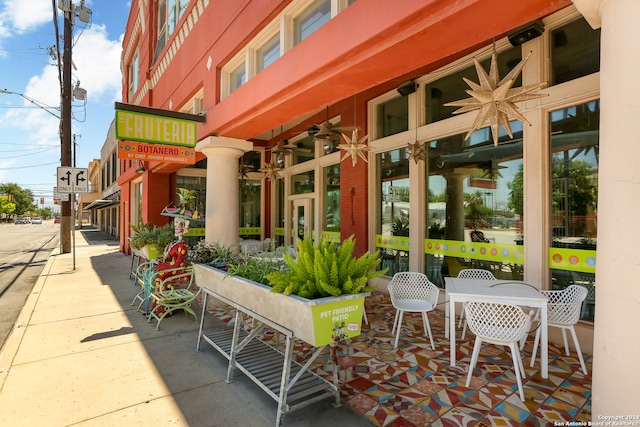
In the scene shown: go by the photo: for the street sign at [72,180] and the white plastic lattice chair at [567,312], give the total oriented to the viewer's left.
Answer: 1

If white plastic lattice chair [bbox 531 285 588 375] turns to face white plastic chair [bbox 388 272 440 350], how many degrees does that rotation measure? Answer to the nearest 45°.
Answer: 0° — it already faces it

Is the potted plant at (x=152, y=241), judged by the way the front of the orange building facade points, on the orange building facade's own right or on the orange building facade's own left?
on the orange building facade's own right

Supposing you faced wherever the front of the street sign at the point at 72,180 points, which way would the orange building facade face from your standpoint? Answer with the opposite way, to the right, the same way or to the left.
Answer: to the right

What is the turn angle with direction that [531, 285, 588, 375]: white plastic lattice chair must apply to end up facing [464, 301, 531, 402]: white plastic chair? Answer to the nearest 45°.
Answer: approximately 45° to its left

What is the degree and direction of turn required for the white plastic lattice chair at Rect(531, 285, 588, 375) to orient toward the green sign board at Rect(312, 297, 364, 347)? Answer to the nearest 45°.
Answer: approximately 45° to its left

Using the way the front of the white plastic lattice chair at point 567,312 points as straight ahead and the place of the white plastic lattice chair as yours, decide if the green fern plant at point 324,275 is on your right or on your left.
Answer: on your left

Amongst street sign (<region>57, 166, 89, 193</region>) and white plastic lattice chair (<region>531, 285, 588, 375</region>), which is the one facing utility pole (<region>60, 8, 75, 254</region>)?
the white plastic lattice chair

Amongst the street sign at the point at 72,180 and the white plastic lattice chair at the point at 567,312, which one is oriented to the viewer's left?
the white plastic lattice chair

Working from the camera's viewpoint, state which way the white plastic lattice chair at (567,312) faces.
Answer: facing to the left of the viewer

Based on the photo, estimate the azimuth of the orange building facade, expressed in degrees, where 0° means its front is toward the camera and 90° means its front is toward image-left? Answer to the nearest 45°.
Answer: approximately 45°

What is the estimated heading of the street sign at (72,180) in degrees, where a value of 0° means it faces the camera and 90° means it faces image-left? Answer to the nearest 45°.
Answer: approximately 0°

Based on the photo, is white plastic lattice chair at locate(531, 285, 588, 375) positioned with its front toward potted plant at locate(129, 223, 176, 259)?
yes
